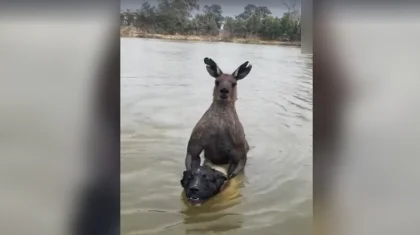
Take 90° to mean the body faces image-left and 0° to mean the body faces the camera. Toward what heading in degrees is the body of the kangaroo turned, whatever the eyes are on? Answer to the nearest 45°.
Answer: approximately 0°
